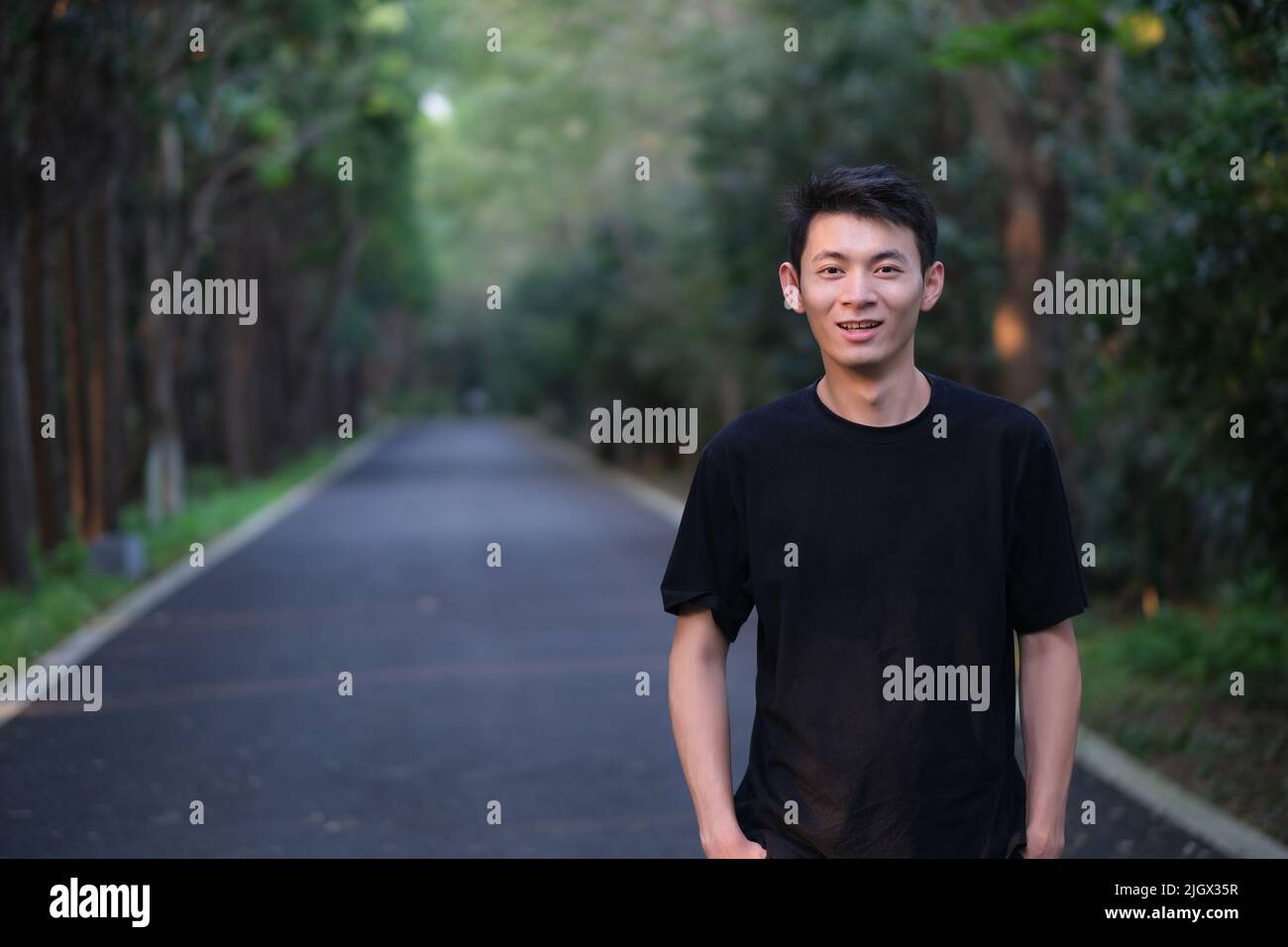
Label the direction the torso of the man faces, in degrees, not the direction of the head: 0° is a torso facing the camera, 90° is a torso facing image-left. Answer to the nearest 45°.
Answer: approximately 0°

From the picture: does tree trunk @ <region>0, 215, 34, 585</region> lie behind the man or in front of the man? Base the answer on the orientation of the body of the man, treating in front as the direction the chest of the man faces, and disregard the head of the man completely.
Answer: behind
